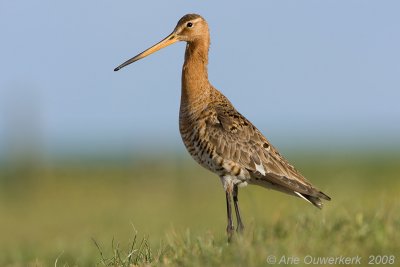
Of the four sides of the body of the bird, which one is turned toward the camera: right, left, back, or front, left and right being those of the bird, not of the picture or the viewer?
left
